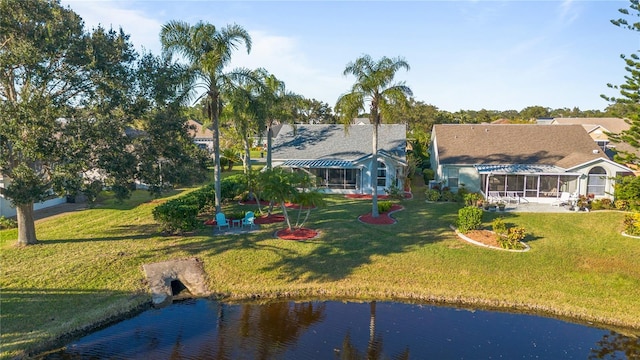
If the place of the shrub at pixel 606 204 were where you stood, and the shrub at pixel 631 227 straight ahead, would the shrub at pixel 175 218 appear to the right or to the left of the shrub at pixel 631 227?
right

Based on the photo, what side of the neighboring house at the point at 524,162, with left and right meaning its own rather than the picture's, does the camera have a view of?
back

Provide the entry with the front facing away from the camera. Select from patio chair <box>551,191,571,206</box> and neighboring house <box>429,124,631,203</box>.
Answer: the neighboring house

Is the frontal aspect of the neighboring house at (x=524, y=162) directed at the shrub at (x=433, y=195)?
no

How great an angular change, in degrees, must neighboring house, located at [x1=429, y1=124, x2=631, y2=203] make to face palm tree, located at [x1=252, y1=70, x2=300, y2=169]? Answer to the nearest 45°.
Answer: approximately 135° to its left

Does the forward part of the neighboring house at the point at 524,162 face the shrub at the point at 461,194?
no

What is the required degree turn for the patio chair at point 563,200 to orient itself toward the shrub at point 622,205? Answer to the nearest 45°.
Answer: approximately 135° to its left

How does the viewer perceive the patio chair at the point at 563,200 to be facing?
facing the viewer and to the left of the viewer

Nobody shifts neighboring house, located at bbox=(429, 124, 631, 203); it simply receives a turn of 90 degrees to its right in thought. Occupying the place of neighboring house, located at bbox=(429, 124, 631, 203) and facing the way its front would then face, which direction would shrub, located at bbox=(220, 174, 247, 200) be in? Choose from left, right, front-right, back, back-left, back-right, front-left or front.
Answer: back-right

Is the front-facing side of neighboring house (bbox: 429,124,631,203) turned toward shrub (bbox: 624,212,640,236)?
no

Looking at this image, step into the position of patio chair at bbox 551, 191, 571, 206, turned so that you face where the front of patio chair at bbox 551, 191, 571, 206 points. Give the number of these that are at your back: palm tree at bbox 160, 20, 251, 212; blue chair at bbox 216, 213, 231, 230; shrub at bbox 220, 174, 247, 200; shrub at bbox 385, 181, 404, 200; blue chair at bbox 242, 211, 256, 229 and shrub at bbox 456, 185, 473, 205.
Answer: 0
